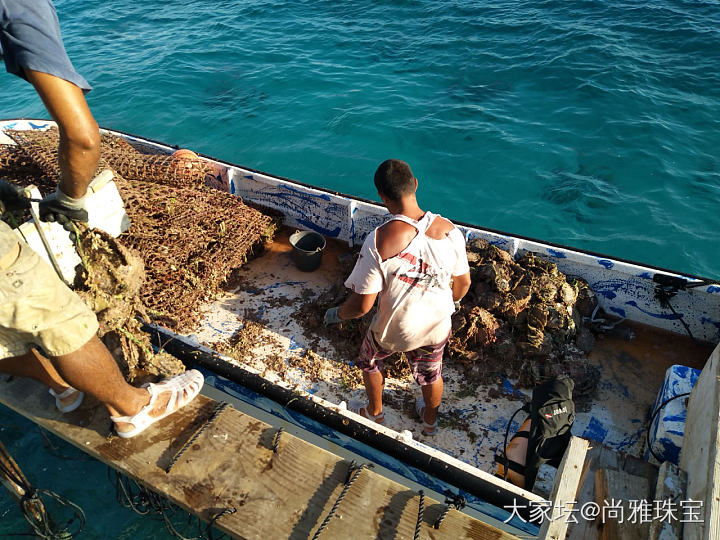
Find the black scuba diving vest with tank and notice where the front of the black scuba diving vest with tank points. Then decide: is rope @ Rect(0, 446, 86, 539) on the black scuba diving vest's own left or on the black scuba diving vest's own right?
on the black scuba diving vest's own right

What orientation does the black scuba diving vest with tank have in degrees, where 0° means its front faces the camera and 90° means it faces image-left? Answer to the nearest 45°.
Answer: approximately 315°

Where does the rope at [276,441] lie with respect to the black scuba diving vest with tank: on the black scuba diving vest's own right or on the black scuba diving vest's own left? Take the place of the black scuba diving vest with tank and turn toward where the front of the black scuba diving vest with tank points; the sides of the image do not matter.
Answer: on the black scuba diving vest's own right

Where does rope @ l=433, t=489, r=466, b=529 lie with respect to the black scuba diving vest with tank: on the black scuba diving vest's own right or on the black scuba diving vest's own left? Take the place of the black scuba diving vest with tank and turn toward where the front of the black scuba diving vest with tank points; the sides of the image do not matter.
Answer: on the black scuba diving vest's own right

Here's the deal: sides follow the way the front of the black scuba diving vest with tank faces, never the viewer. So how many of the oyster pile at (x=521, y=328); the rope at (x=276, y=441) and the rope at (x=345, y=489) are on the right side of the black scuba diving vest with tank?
2
